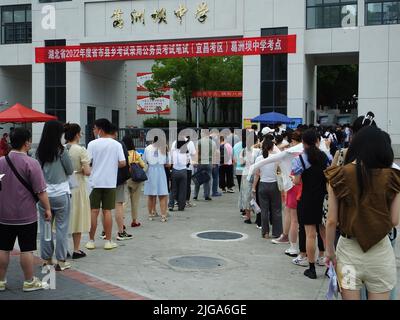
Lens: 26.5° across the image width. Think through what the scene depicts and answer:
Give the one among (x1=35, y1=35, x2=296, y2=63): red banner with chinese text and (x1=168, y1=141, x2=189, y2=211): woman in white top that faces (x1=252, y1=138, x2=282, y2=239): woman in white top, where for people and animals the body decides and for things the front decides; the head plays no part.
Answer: the red banner with chinese text

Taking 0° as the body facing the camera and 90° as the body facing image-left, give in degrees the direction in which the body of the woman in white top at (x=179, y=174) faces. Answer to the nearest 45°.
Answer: approximately 180°

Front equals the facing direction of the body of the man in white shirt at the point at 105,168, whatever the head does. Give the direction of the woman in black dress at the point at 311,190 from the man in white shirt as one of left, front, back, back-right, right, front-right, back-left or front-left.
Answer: back-right

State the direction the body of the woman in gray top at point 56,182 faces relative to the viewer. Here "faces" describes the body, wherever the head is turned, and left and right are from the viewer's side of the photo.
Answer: facing away from the viewer and to the right of the viewer

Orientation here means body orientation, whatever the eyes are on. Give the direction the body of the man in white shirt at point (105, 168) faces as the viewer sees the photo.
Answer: away from the camera

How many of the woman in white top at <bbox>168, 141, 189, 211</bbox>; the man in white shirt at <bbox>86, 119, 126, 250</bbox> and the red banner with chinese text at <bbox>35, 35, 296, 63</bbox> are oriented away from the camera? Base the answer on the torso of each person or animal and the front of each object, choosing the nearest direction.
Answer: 2

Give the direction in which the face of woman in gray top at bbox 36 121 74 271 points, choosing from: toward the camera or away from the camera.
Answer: away from the camera

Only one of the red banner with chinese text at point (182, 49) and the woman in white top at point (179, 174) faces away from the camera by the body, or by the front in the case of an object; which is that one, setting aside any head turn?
the woman in white top
